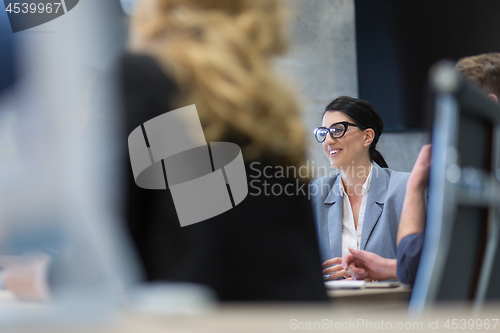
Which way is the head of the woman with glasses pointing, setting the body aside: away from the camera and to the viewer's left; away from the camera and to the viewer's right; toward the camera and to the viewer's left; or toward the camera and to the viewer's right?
toward the camera and to the viewer's left

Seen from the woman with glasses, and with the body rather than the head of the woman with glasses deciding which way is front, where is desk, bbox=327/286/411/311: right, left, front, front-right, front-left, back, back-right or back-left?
front-left

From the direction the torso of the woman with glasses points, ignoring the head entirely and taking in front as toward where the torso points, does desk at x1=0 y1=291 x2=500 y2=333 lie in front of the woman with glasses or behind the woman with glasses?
in front

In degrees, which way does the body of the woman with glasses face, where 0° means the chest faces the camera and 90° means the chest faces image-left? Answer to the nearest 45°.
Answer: approximately 45°

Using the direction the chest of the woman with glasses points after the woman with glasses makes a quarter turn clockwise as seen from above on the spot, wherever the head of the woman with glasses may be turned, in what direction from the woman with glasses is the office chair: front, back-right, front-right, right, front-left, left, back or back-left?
back-left
